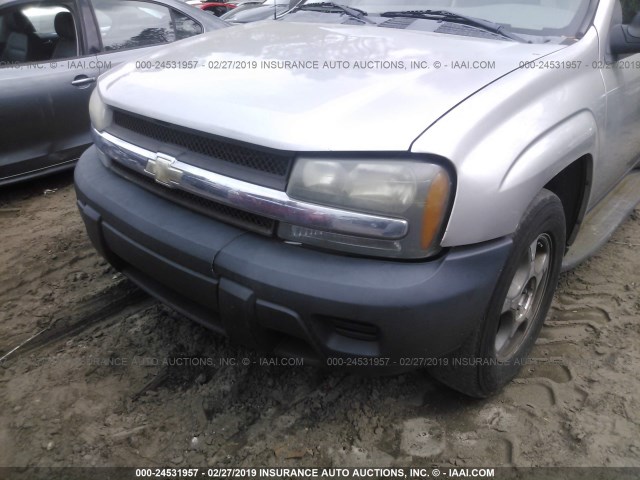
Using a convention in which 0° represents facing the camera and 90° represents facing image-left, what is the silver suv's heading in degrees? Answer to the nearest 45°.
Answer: approximately 45°

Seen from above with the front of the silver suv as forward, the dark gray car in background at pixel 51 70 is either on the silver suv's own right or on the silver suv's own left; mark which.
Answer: on the silver suv's own right
